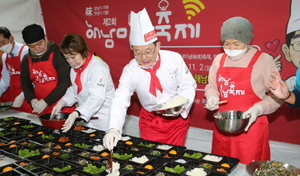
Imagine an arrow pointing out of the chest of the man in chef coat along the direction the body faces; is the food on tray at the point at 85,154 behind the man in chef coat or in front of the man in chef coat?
in front

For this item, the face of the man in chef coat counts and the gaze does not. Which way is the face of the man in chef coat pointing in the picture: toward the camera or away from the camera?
toward the camera

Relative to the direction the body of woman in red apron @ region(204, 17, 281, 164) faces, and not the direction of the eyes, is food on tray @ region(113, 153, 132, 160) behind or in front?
in front

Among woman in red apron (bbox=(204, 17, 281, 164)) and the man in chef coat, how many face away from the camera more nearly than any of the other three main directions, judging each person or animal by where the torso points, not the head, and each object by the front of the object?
0

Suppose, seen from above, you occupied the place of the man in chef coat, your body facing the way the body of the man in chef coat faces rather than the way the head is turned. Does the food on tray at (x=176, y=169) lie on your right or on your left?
on your left

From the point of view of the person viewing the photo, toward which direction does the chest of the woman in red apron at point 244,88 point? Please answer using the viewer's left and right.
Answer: facing the viewer and to the left of the viewer

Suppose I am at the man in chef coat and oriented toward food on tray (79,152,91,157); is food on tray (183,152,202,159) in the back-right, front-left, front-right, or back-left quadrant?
front-left

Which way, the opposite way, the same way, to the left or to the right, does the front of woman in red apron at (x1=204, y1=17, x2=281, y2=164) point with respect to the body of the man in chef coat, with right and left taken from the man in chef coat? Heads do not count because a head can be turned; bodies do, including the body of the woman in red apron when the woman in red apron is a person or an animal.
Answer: the same way

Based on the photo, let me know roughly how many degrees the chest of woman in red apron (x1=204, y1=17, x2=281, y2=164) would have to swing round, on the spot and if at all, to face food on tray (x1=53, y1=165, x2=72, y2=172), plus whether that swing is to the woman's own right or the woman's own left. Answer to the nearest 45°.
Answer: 0° — they already face it

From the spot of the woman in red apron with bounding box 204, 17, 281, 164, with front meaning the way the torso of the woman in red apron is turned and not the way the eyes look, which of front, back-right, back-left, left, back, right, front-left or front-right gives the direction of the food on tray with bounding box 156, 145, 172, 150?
front

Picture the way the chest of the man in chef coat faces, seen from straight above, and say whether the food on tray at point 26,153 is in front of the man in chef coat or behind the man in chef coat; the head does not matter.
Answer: in front

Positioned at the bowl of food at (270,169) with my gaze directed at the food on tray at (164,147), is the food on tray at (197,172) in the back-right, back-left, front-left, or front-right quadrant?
front-left

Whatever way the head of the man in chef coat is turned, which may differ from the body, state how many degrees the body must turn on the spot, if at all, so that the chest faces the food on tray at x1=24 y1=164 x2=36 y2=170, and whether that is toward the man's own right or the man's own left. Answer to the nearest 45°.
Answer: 0° — they already face it
